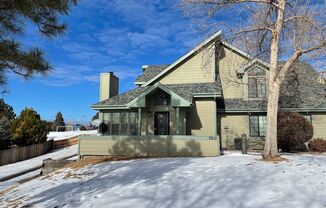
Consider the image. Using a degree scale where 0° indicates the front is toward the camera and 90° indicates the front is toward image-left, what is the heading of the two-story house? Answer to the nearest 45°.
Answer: approximately 0°

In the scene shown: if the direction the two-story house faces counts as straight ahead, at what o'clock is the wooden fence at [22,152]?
The wooden fence is roughly at 3 o'clock from the two-story house.

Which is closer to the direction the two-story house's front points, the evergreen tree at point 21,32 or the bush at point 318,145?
the evergreen tree

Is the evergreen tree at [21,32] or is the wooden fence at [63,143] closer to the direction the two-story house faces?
the evergreen tree

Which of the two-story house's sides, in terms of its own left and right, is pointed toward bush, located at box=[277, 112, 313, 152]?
left

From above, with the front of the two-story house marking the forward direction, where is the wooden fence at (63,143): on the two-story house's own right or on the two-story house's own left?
on the two-story house's own right

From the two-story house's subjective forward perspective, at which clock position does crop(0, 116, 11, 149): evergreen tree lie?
The evergreen tree is roughly at 3 o'clock from the two-story house.

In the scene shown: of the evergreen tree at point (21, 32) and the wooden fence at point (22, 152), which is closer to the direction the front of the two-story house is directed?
the evergreen tree

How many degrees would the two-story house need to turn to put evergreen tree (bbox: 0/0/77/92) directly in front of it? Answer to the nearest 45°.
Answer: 0° — it already faces it

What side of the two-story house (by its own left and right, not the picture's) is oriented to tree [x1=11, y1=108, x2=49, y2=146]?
right
